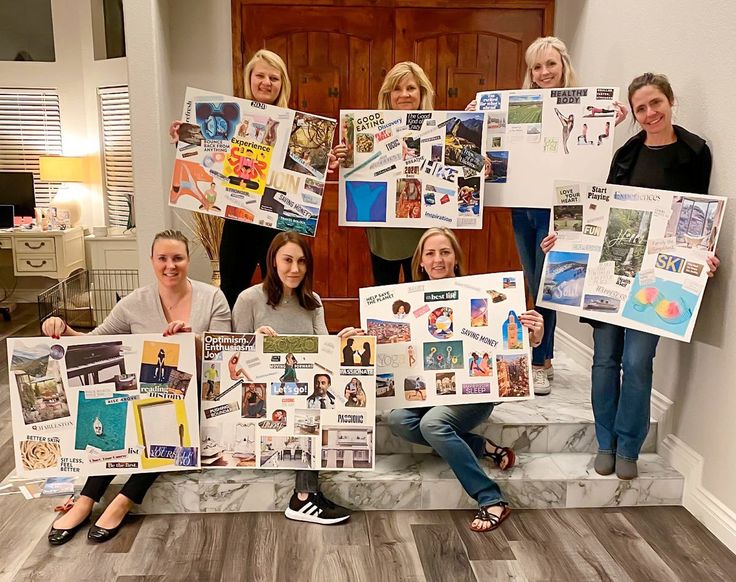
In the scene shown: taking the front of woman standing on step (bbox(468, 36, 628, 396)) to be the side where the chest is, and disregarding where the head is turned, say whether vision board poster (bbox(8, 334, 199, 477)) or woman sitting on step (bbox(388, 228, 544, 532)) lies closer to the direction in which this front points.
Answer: the woman sitting on step

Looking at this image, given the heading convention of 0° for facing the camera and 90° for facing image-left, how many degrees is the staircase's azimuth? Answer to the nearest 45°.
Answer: approximately 0°

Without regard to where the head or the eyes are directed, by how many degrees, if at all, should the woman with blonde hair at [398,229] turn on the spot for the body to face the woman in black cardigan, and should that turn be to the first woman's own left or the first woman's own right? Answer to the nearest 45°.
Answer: approximately 45° to the first woman's own left

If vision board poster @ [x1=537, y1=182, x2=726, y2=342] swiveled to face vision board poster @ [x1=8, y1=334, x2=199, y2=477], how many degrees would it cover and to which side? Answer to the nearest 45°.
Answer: approximately 45° to its right

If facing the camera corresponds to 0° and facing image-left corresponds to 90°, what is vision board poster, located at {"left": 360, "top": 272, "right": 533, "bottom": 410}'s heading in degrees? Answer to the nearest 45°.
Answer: approximately 0°

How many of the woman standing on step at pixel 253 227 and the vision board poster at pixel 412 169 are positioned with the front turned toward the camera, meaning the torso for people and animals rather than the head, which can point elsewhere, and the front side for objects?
2
